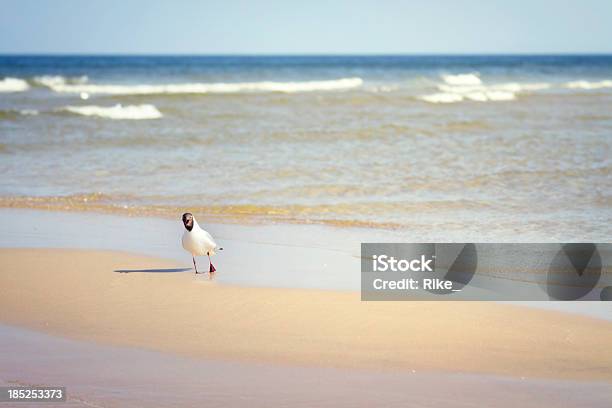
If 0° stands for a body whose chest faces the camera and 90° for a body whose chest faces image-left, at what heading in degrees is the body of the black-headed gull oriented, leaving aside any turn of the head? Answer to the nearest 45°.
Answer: approximately 45°
